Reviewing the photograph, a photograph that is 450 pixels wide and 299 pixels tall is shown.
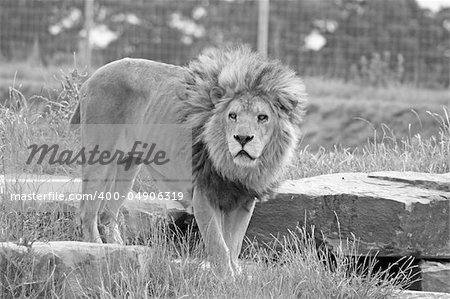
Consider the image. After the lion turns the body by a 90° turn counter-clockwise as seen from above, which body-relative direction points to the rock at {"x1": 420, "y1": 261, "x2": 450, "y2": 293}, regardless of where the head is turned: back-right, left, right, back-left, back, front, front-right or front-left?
front-right

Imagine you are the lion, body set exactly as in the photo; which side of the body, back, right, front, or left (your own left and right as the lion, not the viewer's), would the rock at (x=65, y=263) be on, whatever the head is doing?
right

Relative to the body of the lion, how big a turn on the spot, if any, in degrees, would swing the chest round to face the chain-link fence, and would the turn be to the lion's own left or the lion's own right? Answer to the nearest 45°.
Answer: approximately 135° to the lion's own left

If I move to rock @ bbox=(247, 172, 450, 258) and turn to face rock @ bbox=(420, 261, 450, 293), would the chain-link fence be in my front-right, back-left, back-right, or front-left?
back-left

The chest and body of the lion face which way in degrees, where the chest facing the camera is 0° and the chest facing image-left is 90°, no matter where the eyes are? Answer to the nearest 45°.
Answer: approximately 315°

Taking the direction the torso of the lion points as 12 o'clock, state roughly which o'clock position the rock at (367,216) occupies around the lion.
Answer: The rock is roughly at 10 o'clock from the lion.
